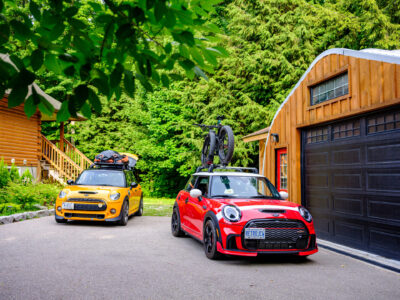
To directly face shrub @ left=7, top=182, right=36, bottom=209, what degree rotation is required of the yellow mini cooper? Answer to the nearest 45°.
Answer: approximately 90° to its right

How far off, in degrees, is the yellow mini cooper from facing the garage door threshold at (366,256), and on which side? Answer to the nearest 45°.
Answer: approximately 90° to its left

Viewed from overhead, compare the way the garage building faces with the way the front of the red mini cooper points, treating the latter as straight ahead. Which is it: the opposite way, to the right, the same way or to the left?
to the right

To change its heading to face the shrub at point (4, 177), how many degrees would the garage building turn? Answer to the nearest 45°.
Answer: approximately 45° to its right

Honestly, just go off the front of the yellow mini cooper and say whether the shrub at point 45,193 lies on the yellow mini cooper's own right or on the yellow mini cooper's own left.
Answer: on the yellow mini cooper's own right

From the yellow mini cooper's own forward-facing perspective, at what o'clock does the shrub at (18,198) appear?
The shrub is roughly at 3 o'clock from the yellow mini cooper.

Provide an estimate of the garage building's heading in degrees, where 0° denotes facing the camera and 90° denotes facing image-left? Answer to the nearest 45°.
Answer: approximately 45°

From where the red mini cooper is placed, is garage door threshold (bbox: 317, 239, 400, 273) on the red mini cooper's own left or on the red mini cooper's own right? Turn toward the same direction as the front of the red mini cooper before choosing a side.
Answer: on the red mini cooper's own left

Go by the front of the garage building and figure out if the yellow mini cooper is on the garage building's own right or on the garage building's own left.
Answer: on the garage building's own right

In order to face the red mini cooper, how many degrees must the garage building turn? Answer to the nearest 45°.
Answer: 0° — it already faces it
